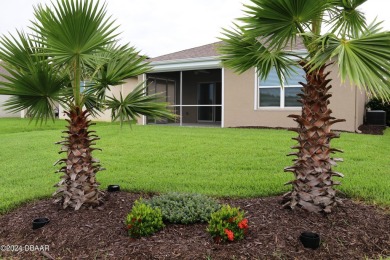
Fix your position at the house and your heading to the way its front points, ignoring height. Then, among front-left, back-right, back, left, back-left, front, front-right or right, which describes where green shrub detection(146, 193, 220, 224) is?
back

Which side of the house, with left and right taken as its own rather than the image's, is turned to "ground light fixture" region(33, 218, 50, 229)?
back

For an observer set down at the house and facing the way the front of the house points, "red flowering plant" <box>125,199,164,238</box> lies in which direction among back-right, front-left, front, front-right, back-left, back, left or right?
back

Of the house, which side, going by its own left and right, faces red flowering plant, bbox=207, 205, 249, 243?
back

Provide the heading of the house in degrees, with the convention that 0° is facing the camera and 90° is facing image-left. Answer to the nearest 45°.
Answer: approximately 180°
